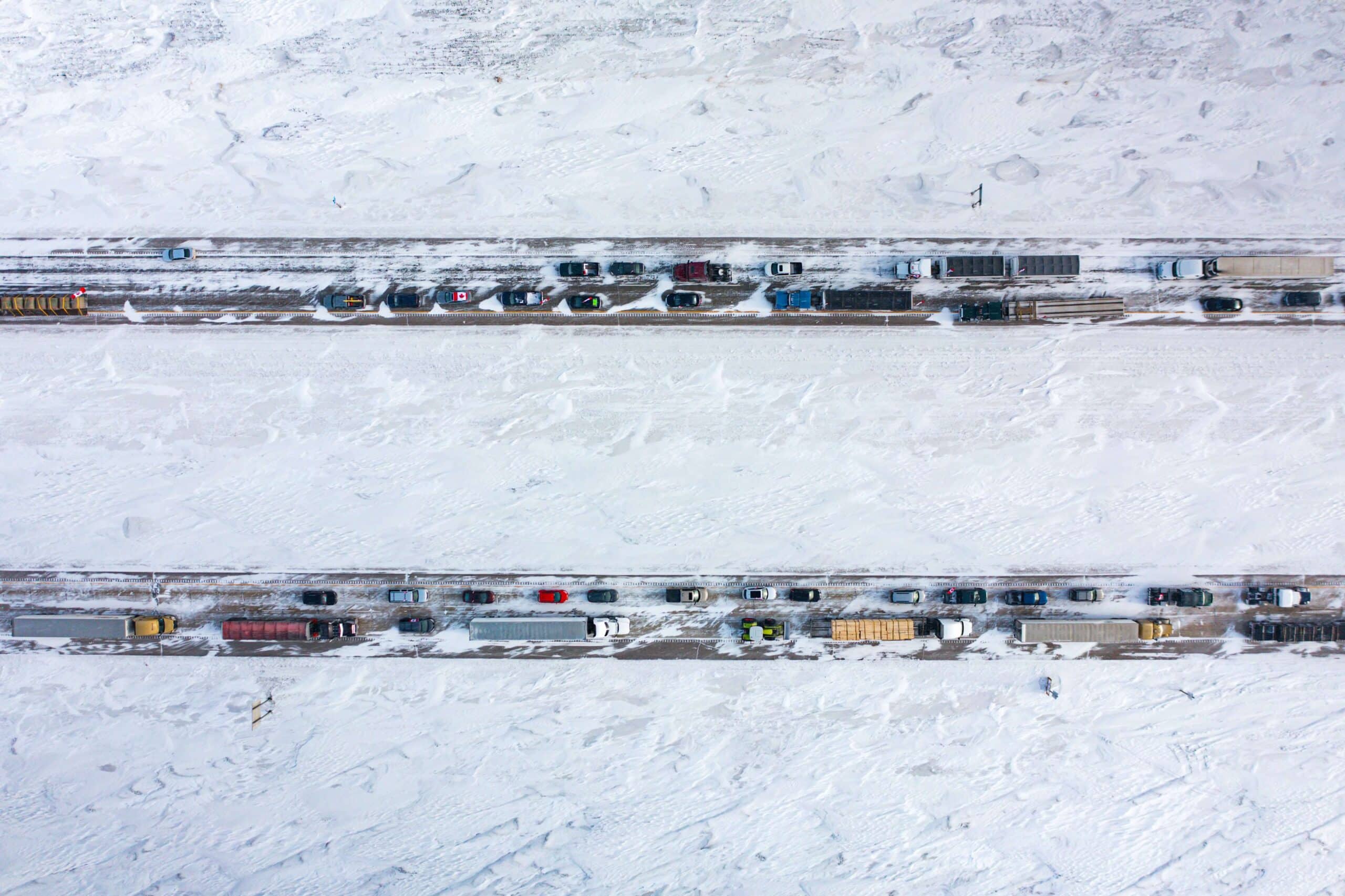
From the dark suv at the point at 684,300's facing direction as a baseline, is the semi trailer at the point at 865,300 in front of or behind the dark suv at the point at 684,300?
behind

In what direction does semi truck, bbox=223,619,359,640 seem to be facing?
to the viewer's right

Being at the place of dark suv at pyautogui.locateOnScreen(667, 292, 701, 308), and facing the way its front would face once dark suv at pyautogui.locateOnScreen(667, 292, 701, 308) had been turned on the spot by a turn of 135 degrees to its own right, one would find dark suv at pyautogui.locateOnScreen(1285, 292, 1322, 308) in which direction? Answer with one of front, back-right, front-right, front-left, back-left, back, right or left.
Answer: front-right

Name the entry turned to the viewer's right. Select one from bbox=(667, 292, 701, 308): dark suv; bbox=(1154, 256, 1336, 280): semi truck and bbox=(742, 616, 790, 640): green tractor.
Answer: the green tractor

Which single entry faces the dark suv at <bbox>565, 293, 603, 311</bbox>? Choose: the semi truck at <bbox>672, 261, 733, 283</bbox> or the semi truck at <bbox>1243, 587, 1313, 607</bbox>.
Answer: the semi truck at <bbox>672, 261, 733, 283</bbox>

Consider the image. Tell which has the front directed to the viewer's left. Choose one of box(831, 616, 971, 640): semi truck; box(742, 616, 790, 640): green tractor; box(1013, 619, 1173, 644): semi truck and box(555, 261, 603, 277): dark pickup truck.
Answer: the dark pickup truck

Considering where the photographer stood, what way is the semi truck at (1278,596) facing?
facing to the right of the viewer

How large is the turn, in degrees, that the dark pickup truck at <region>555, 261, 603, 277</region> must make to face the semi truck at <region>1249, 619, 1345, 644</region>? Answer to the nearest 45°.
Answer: approximately 180°

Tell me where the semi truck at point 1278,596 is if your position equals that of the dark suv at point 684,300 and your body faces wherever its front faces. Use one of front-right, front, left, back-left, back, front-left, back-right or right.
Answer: back

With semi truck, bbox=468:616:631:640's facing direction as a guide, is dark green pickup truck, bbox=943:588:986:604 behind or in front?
in front

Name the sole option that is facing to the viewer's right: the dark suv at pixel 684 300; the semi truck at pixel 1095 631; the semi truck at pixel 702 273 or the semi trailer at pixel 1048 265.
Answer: the semi truck at pixel 1095 631

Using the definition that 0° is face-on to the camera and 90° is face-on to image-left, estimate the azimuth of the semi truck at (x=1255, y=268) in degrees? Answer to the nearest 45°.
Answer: approximately 90°

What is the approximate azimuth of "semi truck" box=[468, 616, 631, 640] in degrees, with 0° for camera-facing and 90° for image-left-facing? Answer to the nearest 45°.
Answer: approximately 270°

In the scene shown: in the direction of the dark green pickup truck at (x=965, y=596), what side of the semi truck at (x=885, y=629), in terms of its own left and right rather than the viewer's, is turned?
front

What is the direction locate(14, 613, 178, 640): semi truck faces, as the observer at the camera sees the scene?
facing to the right of the viewer

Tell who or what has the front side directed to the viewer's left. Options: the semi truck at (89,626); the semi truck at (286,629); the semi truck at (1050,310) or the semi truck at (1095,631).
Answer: the semi truck at (1050,310)

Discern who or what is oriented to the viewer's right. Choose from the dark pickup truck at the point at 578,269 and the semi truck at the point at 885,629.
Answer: the semi truck

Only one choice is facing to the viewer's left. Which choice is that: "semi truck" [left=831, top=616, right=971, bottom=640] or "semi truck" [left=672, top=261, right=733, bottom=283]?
"semi truck" [left=672, top=261, right=733, bottom=283]

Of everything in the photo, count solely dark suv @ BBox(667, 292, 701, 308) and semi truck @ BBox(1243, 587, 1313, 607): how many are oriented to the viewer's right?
1
